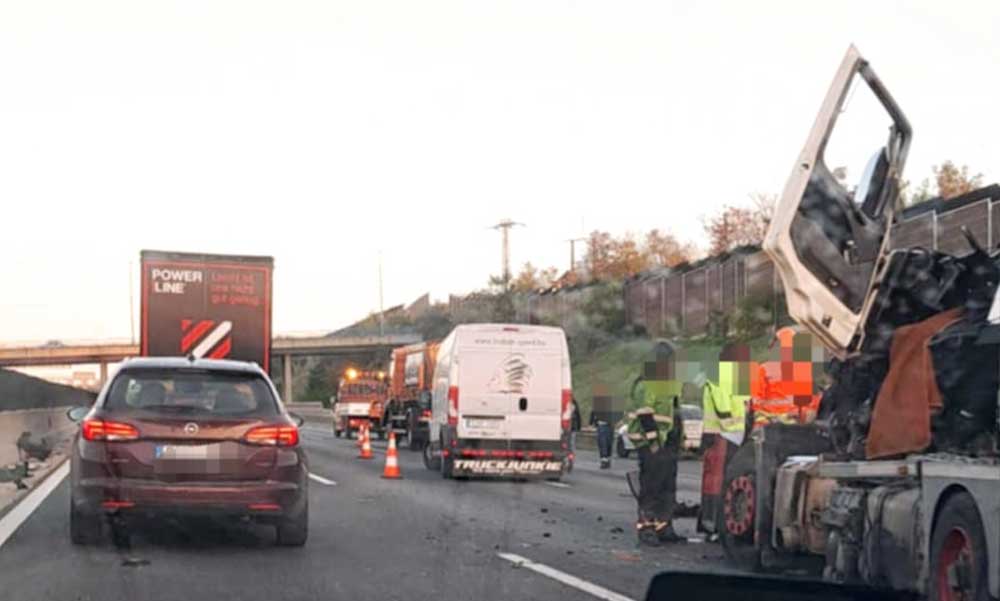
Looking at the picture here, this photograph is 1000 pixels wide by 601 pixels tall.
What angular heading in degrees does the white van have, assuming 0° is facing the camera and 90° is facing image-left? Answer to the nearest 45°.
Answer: approximately 180°

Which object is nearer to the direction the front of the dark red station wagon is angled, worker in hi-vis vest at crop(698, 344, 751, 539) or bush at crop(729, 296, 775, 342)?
the bush

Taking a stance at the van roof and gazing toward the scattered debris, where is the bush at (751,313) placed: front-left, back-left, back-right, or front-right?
back-left

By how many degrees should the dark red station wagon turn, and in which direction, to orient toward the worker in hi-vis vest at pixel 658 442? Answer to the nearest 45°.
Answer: approximately 90° to its right

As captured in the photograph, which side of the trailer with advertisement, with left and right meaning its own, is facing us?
back

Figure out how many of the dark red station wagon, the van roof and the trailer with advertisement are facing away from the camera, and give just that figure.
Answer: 3

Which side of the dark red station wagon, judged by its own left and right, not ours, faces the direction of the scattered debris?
right

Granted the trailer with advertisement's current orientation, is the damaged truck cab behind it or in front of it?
behind

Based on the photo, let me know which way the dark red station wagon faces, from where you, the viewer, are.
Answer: facing away from the viewer

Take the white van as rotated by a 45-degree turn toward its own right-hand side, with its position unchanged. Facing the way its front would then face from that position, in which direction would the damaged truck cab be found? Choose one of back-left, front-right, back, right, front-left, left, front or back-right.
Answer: back-right

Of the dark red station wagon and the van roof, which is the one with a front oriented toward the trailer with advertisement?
the dark red station wagon

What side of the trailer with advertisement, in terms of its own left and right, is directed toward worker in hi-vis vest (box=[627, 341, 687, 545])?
back

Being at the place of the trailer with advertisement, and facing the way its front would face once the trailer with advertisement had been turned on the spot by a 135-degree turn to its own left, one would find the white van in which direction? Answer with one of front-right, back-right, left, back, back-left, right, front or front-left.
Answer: back-left
